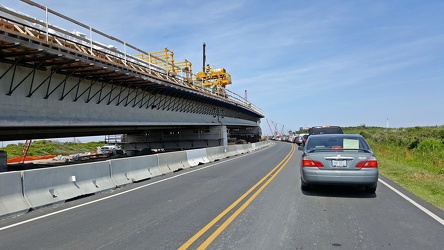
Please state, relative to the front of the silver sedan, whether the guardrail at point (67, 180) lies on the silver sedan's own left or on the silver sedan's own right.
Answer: on the silver sedan's own left

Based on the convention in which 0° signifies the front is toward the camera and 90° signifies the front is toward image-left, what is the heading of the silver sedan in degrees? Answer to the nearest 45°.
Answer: approximately 180°

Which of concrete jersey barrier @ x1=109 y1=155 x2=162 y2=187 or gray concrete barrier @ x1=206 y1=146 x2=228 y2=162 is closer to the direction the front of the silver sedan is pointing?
the gray concrete barrier

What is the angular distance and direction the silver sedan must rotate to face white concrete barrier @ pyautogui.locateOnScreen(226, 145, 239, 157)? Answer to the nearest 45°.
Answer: approximately 45° to its left

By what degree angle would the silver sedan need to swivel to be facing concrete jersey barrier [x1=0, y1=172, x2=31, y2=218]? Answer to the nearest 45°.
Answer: approximately 135° to its left
